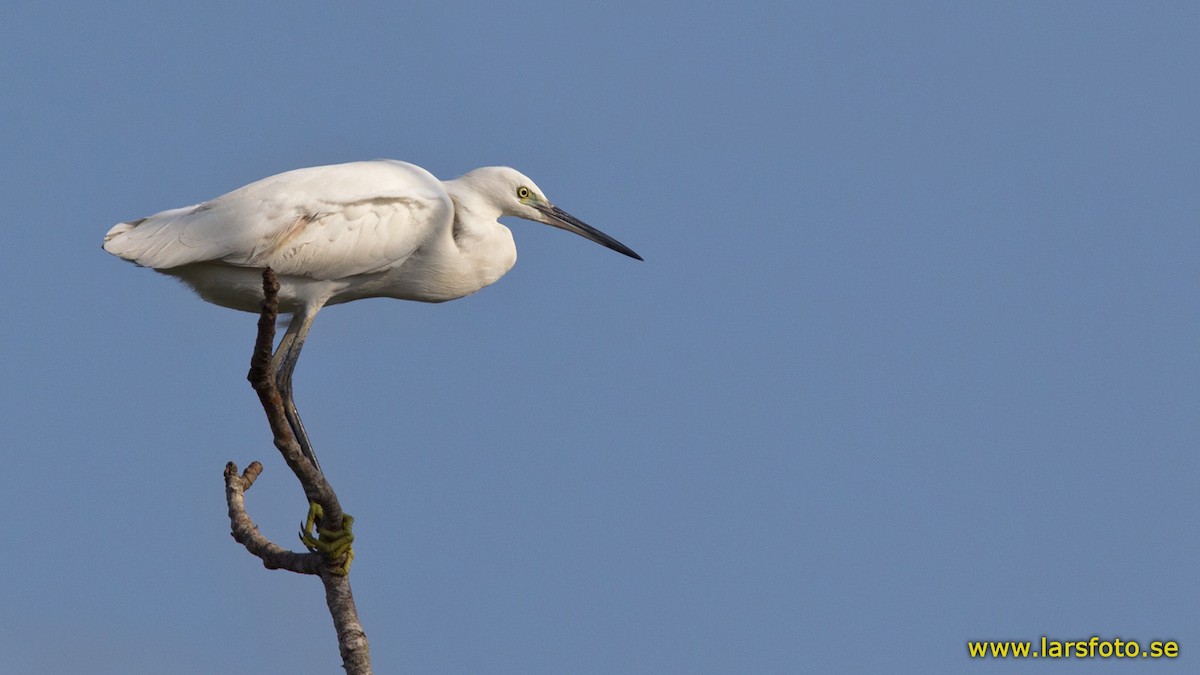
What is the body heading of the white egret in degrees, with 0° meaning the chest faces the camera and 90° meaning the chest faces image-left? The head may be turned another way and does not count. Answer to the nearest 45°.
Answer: approximately 270°
